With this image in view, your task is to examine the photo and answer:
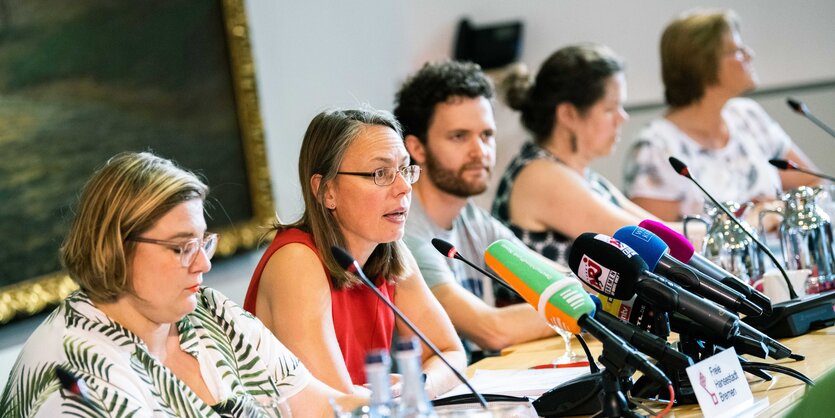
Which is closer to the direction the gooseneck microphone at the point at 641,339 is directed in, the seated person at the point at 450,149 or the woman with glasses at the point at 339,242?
the woman with glasses

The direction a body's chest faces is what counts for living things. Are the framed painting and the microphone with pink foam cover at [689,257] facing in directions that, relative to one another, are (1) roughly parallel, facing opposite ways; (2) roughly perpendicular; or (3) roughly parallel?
roughly parallel, facing opposite ways

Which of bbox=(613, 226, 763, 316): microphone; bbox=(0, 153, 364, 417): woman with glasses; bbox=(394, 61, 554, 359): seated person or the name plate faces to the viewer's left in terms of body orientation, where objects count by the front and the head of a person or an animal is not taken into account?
the microphone

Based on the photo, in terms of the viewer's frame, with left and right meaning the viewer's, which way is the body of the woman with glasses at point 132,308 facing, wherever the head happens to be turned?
facing the viewer and to the right of the viewer

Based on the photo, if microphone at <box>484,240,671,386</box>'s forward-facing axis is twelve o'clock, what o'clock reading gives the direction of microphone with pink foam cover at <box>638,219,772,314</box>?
The microphone with pink foam cover is roughly at 4 o'clock from the microphone.

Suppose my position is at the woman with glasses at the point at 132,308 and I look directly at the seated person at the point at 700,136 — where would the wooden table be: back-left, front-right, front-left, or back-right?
front-right

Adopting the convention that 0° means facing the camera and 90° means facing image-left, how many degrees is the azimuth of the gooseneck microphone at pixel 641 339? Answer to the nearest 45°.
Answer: approximately 90°

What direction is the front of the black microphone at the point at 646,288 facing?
to the viewer's left

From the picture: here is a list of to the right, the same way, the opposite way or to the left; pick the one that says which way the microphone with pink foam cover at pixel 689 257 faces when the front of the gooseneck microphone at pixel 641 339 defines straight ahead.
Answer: the same way

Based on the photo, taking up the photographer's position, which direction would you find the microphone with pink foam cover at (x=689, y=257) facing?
facing to the left of the viewer

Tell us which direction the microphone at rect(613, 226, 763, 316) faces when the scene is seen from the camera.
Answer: facing to the left of the viewer

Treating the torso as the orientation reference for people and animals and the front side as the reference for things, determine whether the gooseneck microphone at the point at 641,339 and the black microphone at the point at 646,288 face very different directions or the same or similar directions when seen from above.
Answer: same or similar directions
